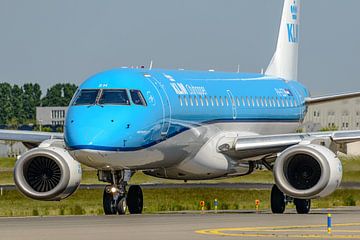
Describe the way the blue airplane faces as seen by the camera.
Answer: facing the viewer and to the left of the viewer
